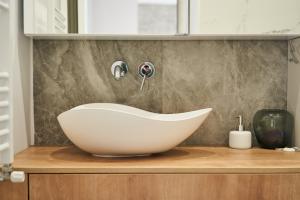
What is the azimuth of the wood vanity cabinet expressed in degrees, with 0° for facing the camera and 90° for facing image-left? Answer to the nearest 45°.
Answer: approximately 0°

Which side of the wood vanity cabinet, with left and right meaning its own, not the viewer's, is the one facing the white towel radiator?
right
